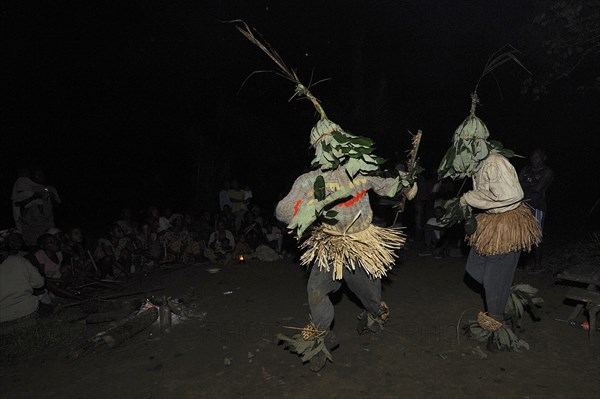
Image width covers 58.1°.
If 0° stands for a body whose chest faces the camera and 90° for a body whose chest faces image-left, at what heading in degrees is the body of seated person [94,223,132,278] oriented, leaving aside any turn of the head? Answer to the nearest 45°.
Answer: approximately 315°

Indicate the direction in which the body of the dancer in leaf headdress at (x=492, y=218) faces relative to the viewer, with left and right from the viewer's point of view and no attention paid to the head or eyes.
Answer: facing to the left of the viewer

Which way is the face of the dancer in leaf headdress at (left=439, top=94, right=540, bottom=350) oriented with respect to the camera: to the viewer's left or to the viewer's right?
to the viewer's left

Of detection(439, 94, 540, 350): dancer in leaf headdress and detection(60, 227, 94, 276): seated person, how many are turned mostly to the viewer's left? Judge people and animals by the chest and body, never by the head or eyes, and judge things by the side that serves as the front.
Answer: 1

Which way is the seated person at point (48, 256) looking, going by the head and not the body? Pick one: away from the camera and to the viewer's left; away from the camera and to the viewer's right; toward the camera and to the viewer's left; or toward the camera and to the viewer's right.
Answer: toward the camera and to the viewer's right

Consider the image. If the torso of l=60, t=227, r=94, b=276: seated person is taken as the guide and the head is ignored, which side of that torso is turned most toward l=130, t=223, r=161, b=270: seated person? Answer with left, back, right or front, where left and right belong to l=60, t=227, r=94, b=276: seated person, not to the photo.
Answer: left

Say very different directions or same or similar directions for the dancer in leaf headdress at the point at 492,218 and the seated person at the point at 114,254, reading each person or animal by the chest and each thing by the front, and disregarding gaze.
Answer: very different directions

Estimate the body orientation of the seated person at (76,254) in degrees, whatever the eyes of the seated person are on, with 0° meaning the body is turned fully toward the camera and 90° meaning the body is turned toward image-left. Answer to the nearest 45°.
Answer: approximately 315°
